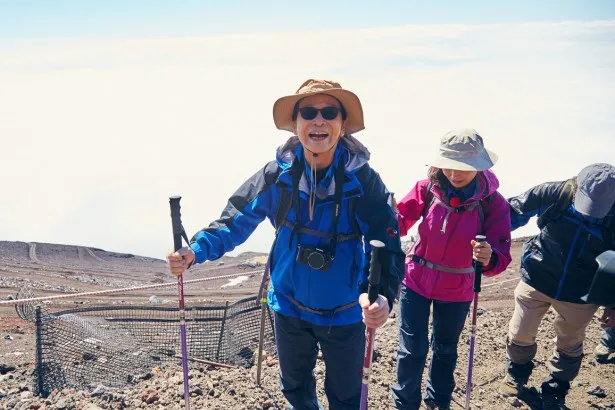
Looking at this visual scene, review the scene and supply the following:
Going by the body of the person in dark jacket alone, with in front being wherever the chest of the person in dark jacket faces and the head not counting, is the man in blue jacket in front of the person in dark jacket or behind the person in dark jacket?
in front

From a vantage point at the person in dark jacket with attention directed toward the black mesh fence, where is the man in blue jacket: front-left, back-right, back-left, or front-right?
front-left

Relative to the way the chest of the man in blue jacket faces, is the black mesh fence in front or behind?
behind

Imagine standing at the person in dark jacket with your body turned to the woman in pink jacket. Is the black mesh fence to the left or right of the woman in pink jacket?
right

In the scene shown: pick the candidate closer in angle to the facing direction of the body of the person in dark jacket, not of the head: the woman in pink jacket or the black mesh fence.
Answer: the woman in pink jacket

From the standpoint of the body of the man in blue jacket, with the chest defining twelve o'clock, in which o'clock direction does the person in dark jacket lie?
The person in dark jacket is roughly at 8 o'clock from the man in blue jacket.

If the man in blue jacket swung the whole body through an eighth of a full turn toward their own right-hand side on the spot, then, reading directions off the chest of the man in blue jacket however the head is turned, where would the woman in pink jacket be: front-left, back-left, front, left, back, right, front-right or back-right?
back

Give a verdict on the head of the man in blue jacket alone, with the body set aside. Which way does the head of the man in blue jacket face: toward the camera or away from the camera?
toward the camera

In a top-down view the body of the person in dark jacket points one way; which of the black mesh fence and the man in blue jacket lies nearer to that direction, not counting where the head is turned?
the man in blue jacket

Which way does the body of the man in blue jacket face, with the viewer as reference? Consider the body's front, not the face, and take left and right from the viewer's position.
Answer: facing the viewer
